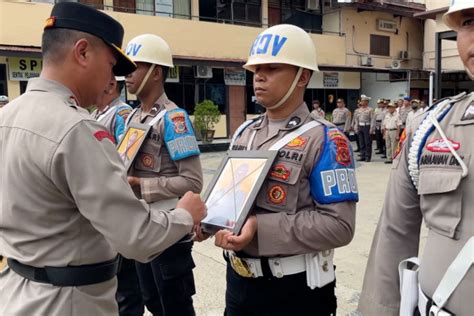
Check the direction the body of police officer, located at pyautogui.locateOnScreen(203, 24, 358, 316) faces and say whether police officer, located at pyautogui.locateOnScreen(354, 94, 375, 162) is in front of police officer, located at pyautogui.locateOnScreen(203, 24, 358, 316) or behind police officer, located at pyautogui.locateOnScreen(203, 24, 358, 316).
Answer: behind

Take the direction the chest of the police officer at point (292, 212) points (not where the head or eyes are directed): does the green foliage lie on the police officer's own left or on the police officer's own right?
on the police officer's own right

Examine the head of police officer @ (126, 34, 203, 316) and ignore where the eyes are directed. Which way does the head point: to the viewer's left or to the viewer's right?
to the viewer's left

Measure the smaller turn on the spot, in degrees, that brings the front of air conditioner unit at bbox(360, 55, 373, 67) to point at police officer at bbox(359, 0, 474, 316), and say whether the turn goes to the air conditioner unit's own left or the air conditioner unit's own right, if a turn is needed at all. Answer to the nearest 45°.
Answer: approximately 45° to the air conditioner unit's own left

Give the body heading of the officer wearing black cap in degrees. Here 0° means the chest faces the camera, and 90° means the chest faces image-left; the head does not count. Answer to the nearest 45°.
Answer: approximately 225°

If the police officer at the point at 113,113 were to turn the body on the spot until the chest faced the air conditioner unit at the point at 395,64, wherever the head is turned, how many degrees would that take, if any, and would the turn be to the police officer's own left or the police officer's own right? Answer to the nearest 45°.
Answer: approximately 180°

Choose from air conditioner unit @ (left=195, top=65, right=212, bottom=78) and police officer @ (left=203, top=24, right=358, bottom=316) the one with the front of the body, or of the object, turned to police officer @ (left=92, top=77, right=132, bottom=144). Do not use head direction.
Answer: the air conditioner unit
